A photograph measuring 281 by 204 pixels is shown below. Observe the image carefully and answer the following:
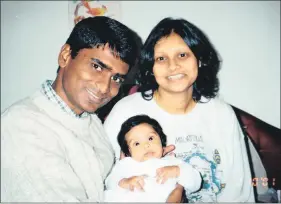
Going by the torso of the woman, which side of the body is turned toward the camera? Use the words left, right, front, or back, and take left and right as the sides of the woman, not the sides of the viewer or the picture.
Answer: front

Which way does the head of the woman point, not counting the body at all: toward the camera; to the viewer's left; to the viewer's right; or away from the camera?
toward the camera

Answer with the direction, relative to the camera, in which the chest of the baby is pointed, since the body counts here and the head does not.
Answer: toward the camera

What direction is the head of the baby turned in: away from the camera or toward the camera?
toward the camera

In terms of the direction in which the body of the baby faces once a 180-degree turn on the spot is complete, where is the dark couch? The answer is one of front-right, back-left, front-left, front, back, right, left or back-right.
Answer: front-right

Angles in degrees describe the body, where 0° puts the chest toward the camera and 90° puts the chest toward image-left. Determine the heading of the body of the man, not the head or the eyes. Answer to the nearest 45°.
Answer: approximately 315°
